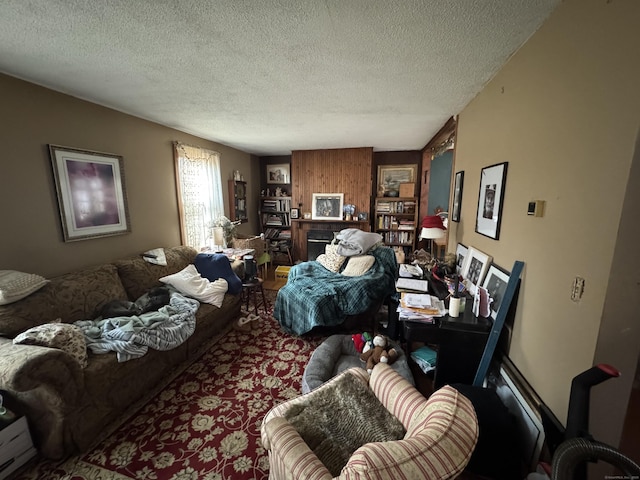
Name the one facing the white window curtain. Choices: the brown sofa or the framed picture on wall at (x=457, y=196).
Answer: the framed picture on wall

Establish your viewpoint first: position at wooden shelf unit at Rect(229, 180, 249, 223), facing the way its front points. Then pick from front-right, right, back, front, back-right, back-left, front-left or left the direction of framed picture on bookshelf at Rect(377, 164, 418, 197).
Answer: front-left

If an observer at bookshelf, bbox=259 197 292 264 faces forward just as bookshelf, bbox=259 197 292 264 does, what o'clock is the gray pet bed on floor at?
The gray pet bed on floor is roughly at 12 o'clock from the bookshelf.

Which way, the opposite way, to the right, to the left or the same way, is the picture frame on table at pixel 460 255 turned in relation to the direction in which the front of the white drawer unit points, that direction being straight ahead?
the opposite way

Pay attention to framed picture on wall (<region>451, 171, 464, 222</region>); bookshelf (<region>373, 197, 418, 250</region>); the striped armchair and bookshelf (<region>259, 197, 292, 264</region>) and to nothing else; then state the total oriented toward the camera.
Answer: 2

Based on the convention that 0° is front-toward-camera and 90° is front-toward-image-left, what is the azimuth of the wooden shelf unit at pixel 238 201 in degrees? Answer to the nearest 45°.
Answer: approximately 315°

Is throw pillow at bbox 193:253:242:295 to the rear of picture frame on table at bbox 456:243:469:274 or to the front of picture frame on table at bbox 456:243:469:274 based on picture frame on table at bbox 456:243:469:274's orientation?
to the front

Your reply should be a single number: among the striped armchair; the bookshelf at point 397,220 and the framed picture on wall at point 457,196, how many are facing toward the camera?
1

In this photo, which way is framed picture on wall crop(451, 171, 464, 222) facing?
to the viewer's left

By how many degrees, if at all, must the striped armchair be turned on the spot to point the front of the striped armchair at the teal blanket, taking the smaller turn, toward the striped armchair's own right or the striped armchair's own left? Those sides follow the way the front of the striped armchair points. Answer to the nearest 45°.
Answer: approximately 45° to the striped armchair's own right

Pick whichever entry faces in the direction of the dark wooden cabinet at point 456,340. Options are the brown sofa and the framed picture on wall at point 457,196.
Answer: the brown sofa

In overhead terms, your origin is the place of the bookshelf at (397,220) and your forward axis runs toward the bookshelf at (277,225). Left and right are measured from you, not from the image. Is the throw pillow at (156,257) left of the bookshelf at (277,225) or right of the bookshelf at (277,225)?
left

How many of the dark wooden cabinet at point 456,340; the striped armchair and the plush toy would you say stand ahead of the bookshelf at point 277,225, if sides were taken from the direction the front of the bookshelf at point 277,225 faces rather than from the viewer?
3
